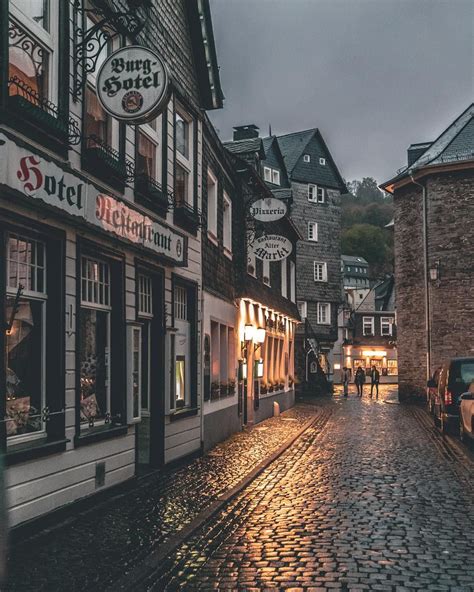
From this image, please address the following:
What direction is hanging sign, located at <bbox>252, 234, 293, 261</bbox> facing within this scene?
toward the camera

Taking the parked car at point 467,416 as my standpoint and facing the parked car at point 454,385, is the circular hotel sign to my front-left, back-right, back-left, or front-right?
back-left

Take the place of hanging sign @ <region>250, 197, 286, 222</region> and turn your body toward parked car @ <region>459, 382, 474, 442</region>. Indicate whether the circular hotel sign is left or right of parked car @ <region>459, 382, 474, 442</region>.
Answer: right

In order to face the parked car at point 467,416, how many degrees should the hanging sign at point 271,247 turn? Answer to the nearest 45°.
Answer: approximately 45° to its left

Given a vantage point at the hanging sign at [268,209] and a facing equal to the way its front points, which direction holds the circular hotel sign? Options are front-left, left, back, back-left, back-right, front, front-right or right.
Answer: front

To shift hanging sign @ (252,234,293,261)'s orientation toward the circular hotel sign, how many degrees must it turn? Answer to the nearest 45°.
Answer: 0° — it already faces it

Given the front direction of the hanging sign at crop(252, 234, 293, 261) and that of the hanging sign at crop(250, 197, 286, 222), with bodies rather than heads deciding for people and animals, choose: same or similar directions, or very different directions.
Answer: same or similar directions

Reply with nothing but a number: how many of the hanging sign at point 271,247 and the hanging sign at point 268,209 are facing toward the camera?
2

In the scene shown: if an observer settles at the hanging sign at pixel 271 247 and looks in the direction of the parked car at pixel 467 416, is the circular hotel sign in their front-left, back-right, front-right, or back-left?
front-right

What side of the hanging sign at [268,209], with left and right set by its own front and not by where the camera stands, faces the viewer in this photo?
front
